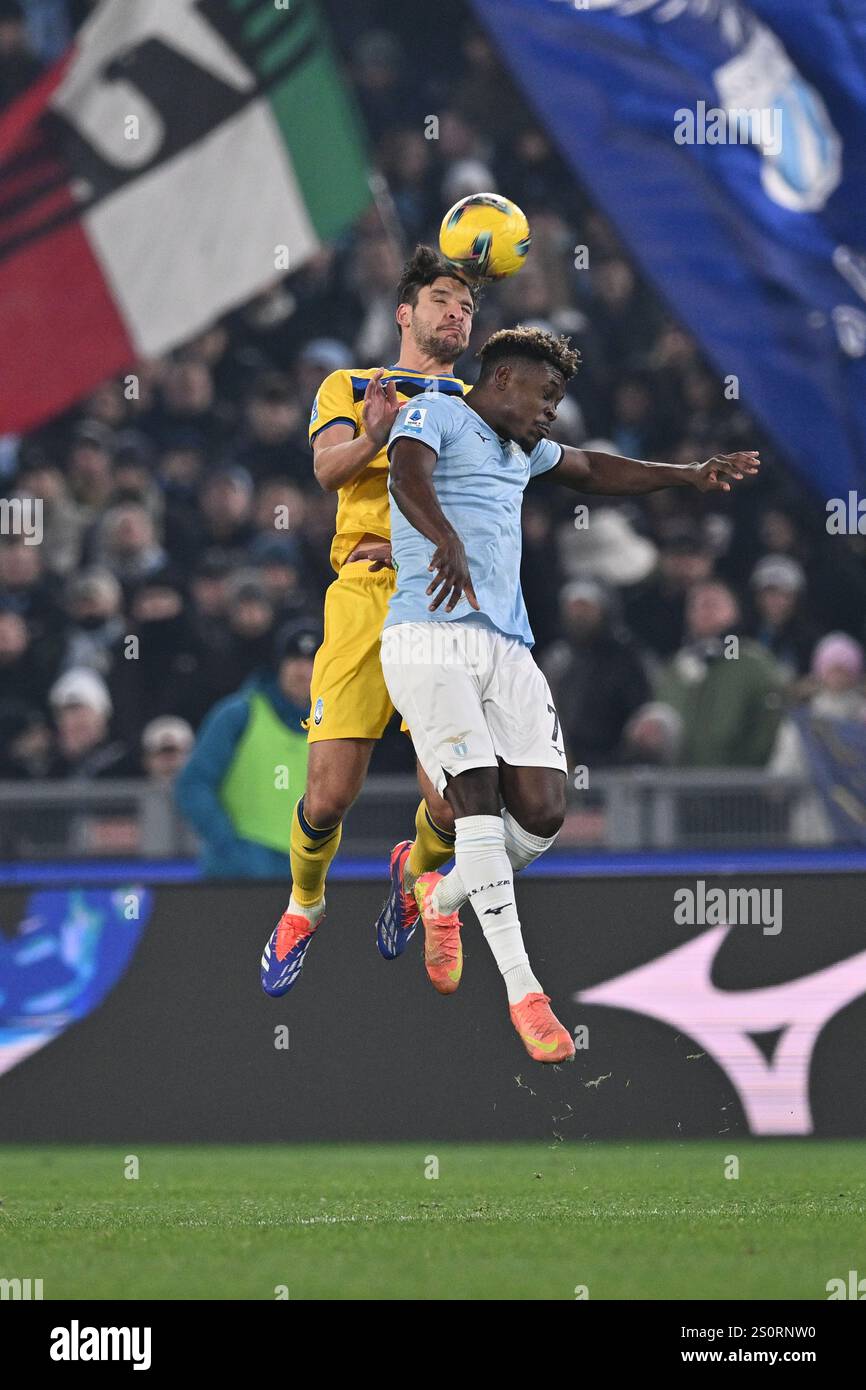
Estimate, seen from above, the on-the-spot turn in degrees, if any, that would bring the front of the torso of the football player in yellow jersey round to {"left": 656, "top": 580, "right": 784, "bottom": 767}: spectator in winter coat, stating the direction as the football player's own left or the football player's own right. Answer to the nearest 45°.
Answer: approximately 90° to the football player's own left

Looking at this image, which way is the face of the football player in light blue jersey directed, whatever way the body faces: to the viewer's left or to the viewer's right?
to the viewer's right

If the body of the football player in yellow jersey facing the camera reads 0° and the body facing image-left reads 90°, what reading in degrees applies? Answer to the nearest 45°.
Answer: approximately 315°

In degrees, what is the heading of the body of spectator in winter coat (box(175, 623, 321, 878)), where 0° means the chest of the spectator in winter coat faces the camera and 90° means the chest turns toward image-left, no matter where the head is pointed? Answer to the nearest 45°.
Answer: approximately 315°

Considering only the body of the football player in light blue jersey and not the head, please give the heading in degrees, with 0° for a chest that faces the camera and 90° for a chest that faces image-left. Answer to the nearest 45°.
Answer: approximately 315°

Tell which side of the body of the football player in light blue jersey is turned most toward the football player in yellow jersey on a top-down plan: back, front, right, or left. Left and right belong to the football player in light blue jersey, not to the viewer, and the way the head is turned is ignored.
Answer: back
